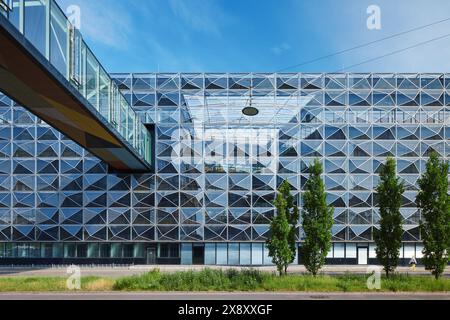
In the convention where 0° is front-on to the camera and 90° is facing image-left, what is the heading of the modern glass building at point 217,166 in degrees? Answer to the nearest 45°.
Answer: approximately 0°

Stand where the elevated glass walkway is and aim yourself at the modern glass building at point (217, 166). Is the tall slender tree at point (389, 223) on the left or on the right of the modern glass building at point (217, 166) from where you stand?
right

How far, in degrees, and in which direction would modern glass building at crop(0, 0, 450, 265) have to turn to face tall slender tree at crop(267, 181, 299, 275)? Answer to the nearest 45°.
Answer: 0° — it already faces it

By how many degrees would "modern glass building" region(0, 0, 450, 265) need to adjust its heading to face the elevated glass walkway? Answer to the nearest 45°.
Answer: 0° — it already faces it
